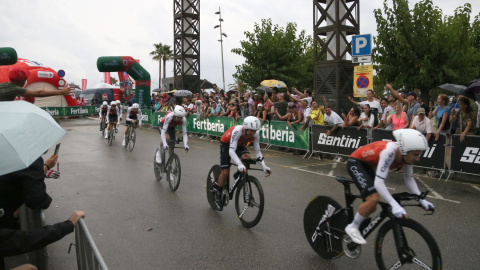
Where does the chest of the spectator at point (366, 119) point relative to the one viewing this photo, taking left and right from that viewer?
facing the viewer and to the left of the viewer

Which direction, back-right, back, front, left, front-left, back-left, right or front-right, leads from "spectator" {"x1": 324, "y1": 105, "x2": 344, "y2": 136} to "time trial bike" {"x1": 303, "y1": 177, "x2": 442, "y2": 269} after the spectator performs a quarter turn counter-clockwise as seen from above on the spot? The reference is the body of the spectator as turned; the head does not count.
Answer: front-right

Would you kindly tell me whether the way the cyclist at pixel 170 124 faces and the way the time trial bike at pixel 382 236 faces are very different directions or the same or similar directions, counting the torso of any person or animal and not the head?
same or similar directions

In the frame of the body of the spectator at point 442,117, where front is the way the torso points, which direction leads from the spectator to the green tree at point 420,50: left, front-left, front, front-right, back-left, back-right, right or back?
back-right

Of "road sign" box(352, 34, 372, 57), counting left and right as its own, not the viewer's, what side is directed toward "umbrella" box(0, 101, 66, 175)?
front

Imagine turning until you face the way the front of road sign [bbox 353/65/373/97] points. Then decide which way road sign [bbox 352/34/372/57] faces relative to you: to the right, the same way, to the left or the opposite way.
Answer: the same way

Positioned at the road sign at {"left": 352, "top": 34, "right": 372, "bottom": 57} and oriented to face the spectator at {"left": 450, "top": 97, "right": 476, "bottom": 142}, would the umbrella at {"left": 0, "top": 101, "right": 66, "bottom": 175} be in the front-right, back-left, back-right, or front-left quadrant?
front-right

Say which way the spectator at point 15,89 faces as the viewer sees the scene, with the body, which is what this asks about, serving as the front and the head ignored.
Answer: to the viewer's right

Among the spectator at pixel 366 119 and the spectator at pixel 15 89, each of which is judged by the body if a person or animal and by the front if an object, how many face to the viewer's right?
1

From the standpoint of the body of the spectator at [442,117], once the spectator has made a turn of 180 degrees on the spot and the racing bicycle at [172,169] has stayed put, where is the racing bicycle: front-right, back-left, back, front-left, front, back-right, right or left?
back

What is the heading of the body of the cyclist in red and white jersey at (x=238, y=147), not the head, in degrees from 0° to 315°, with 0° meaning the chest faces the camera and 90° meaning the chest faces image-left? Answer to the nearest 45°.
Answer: approximately 315°

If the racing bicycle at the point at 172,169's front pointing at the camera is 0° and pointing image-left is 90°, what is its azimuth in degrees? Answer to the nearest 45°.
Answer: approximately 315°

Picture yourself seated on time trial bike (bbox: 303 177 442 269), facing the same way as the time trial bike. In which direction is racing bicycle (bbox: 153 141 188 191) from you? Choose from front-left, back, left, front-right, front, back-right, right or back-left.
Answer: back

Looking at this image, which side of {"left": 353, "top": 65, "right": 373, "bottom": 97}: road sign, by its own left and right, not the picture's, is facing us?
front

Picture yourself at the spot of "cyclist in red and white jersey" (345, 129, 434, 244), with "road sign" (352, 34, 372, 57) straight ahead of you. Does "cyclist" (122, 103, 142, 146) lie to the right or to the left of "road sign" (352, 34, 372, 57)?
left

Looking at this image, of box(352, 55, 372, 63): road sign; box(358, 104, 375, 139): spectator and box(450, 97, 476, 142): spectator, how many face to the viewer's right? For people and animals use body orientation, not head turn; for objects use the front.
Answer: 0

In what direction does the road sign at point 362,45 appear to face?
toward the camera

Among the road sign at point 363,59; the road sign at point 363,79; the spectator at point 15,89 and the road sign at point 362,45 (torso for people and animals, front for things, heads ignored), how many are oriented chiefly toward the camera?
3
